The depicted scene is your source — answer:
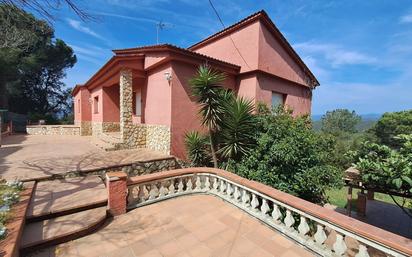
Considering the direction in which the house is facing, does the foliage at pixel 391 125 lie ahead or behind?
behind

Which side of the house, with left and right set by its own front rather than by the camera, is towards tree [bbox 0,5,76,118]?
right

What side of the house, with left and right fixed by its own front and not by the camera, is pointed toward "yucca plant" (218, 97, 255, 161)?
left

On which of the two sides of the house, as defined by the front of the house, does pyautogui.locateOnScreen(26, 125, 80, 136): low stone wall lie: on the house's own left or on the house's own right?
on the house's own right

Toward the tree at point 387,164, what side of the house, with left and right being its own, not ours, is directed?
left

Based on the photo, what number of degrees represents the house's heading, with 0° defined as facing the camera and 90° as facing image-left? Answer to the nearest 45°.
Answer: approximately 45°
